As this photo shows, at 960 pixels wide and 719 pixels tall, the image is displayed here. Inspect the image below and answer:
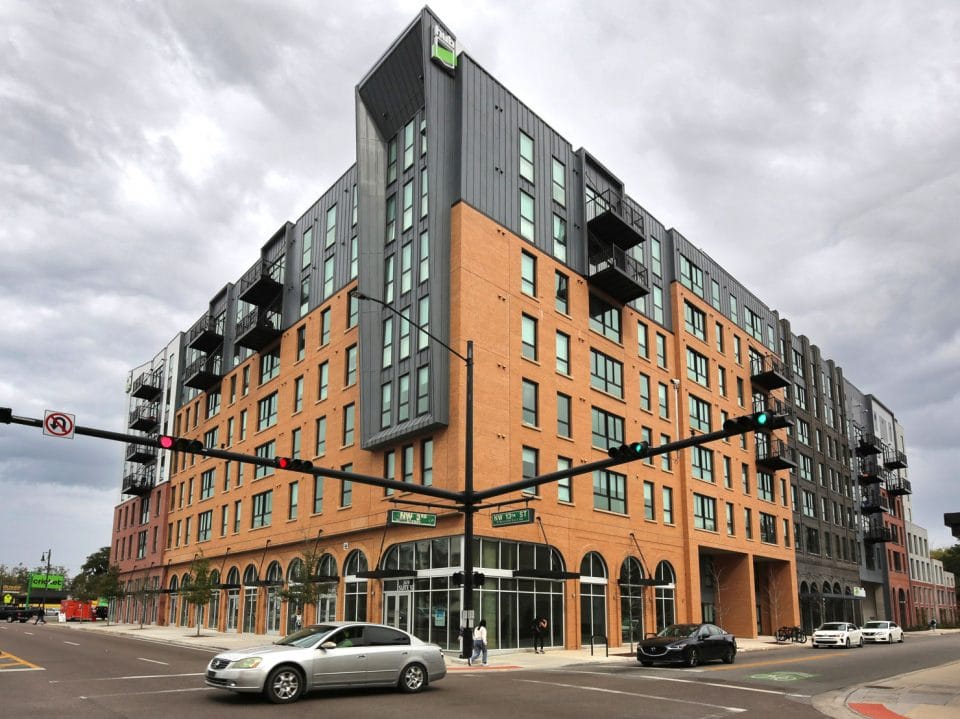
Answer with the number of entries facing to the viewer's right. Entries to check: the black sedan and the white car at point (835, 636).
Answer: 0

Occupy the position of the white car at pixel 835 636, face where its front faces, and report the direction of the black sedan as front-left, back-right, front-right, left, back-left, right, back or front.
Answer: front-left

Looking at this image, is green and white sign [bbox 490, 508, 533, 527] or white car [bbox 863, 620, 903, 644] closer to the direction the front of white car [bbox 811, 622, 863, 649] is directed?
the green and white sign

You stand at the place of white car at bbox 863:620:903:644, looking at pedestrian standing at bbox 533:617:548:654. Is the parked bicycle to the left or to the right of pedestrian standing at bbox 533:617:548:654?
right

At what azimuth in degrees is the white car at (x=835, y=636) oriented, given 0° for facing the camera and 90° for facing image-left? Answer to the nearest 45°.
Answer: approximately 45°

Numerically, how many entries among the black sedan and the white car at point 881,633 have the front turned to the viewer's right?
0

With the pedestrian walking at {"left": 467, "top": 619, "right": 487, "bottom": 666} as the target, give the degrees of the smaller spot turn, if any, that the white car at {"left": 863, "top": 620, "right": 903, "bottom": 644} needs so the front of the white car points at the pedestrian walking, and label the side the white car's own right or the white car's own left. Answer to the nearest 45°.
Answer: approximately 45° to the white car's own left

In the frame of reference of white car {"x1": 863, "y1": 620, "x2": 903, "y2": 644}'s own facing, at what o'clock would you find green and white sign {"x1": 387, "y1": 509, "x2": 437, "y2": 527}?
The green and white sign is roughly at 11 o'clock from the white car.

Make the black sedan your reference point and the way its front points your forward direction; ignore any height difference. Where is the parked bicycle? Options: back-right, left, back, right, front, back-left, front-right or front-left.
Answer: back-right
